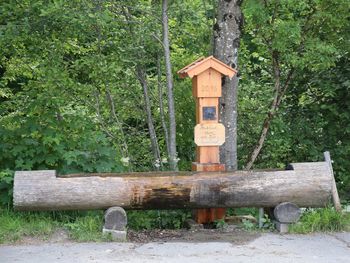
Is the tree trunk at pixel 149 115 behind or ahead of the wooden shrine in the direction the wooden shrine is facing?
behind

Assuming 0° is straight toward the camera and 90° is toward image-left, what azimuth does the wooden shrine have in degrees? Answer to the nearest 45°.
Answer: approximately 0°
